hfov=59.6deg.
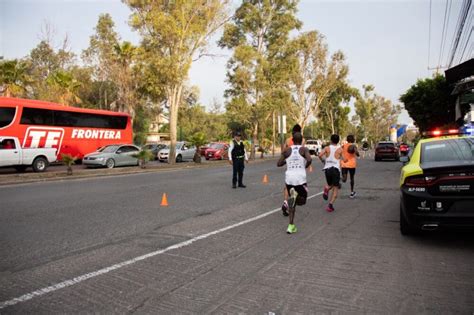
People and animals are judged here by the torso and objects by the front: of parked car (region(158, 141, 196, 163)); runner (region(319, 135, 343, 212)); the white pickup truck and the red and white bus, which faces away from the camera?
the runner

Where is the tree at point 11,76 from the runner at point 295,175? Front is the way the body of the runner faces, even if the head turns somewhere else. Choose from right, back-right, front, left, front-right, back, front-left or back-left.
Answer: front-left

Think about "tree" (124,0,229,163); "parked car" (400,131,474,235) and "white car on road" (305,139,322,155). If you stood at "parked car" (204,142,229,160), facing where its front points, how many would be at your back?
1

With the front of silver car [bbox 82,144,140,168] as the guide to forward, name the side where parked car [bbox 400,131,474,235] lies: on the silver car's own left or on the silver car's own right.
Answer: on the silver car's own left

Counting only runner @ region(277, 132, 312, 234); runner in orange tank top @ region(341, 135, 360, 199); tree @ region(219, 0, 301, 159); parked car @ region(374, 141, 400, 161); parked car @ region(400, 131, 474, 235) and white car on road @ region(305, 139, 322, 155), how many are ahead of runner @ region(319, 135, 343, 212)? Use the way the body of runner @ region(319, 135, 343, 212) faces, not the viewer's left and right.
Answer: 4

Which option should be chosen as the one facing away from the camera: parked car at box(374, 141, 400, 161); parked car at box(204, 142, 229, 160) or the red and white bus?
parked car at box(374, 141, 400, 161)

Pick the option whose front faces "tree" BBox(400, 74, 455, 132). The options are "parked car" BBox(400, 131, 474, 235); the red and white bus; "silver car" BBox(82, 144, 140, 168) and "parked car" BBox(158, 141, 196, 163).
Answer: "parked car" BBox(400, 131, 474, 235)

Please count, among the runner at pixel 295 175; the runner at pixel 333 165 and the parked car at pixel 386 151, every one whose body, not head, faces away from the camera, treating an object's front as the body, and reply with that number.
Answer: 3

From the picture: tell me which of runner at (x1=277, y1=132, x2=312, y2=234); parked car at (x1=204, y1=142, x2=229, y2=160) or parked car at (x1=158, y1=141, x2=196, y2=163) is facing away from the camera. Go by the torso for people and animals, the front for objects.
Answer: the runner

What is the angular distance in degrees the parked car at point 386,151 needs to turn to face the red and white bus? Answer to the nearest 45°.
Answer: approximately 135° to its left

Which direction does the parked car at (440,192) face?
away from the camera

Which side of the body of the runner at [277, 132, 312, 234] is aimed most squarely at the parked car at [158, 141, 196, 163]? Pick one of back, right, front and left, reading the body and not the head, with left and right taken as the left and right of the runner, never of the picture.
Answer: front

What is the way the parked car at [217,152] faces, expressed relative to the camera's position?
facing the viewer and to the left of the viewer

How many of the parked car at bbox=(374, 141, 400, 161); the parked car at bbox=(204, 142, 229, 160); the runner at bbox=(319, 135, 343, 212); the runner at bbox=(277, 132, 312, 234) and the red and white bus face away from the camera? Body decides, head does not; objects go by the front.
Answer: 3

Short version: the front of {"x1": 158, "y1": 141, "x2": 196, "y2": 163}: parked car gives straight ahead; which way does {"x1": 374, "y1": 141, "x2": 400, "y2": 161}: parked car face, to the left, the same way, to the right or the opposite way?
the opposite way
